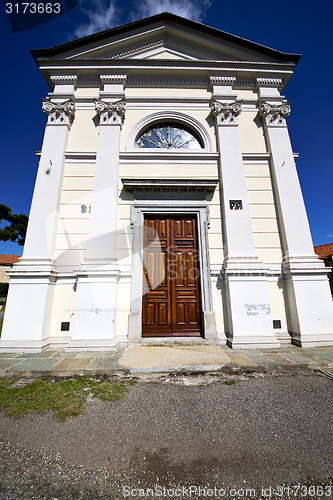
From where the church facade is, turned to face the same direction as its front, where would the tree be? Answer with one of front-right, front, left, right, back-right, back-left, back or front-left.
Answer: back-right

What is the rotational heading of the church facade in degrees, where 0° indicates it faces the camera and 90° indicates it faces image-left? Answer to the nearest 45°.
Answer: approximately 0°
